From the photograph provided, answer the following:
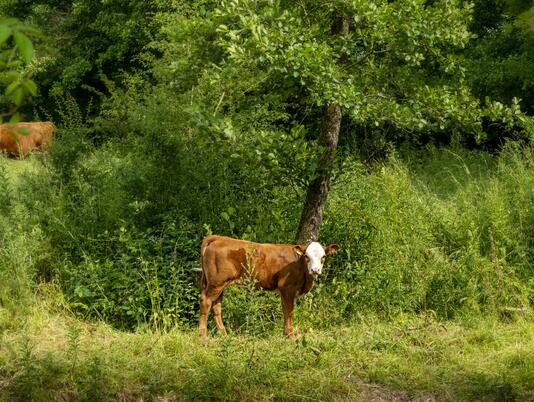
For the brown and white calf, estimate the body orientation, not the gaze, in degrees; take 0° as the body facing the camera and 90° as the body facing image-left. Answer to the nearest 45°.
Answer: approximately 270°

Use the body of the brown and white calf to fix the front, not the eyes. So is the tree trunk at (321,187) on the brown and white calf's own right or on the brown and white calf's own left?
on the brown and white calf's own left
